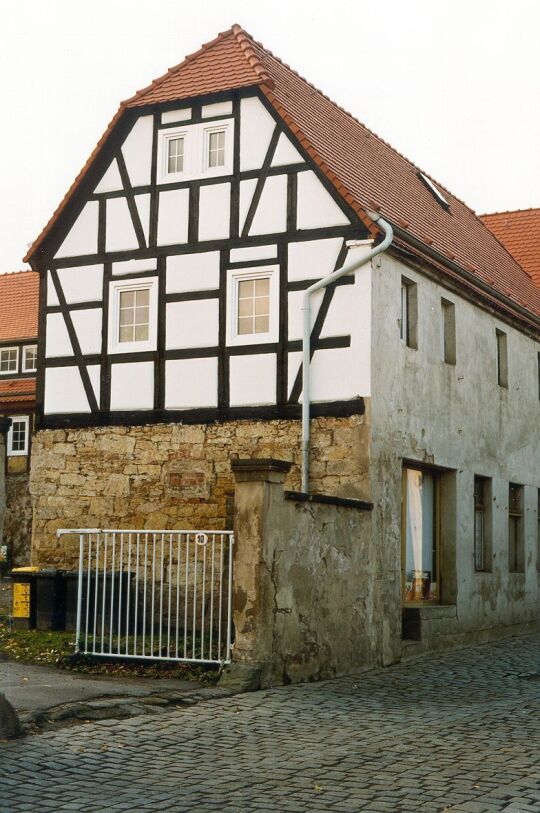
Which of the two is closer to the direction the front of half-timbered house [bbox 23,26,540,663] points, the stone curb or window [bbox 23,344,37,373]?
the stone curb

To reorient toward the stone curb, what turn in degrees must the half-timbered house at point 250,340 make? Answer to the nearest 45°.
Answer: approximately 45° to its right

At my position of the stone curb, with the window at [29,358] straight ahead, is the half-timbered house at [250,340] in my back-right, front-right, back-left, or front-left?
front-right

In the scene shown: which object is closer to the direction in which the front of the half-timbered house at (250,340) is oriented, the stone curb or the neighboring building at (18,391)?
the stone curb
